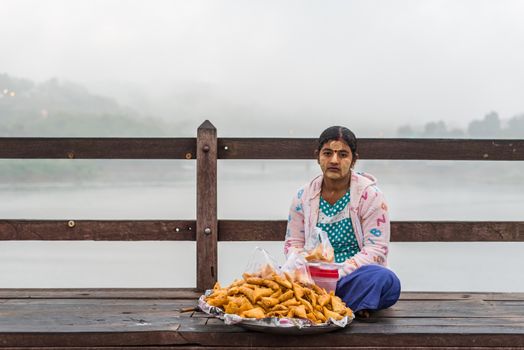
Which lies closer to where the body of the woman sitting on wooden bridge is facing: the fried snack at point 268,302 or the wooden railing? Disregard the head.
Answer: the fried snack

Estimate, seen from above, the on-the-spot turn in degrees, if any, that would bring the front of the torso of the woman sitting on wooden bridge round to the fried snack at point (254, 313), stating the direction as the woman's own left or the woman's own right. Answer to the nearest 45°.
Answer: approximately 45° to the woman's own right

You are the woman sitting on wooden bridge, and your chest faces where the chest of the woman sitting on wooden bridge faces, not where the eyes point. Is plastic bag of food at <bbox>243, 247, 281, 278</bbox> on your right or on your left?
on your right

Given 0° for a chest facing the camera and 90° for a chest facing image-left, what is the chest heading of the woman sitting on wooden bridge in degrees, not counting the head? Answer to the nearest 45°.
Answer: approximately 0°

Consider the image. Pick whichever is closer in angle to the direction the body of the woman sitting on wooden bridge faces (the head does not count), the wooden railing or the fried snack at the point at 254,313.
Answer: the fried snack

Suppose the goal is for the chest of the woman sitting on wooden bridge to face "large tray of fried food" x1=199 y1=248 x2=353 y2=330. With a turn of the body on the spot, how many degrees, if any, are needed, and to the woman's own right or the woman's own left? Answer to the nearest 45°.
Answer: approximately 45° to the woman's own right
